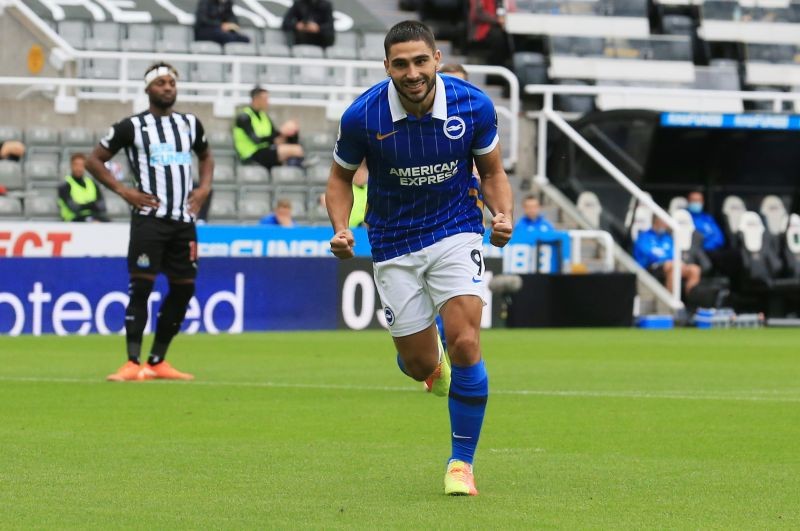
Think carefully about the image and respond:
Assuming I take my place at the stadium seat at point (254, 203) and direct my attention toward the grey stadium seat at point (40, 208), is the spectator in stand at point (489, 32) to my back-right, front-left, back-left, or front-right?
back-right

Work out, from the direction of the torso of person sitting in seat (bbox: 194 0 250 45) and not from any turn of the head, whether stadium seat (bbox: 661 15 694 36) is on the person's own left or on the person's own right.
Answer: on the person's own left

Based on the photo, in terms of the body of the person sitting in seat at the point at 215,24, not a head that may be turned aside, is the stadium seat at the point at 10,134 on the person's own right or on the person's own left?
on the person's own right

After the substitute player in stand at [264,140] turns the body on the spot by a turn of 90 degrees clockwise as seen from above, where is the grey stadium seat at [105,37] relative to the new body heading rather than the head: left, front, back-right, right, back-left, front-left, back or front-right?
right

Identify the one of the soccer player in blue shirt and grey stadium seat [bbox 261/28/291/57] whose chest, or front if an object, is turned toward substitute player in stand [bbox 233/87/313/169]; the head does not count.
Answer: the grey stadium seat

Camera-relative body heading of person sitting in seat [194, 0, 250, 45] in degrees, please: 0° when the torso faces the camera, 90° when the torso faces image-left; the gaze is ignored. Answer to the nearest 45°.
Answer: approximately 315°
